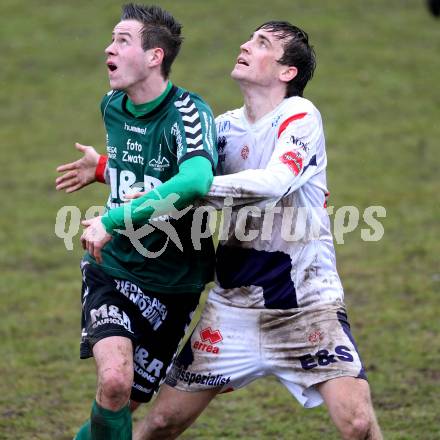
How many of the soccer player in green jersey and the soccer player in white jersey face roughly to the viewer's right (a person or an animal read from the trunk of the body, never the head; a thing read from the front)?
0

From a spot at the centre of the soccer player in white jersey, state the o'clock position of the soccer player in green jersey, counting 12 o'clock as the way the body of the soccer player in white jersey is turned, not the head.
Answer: The soccer player in green jersey is roughly at 2 o'clock from the soccer player in white jersey.

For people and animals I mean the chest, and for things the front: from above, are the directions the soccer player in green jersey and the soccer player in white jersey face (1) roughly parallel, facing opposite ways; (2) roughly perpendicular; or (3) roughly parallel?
roughly parallel

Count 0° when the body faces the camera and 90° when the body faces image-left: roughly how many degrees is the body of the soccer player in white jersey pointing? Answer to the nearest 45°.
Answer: approximately 45°

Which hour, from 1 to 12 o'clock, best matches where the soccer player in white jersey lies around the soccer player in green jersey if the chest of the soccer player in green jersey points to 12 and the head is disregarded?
The soccer player in white jersey is roughly at 8 o'clock from the soccer player in green jersey.

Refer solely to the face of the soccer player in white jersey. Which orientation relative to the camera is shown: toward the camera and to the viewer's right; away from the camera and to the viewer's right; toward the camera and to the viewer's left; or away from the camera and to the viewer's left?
toward the camera and to the viewer's left

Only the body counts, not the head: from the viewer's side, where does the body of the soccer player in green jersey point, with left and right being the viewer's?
facing the viewer and to the left of the viewer
